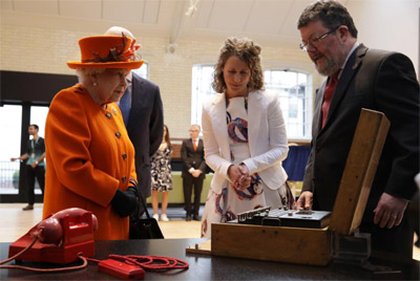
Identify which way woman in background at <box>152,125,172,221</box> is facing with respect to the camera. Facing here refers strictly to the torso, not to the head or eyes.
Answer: toward the camera

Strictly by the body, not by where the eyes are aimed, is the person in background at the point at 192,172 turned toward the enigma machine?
yes

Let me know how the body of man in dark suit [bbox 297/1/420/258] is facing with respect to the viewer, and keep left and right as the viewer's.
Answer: facing the viewer and to the left of the viewer

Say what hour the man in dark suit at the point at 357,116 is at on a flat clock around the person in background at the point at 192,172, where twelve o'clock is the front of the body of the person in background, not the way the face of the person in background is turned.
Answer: The man in dark suit is roughly at 12 o'clock from the person in background.

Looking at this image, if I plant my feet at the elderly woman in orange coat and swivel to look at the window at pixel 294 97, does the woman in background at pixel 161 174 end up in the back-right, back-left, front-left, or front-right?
front-left

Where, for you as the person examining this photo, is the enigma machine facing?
facing to the left of the viewer

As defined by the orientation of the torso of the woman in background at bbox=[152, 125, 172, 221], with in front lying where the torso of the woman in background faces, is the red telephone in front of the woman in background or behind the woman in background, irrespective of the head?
in front

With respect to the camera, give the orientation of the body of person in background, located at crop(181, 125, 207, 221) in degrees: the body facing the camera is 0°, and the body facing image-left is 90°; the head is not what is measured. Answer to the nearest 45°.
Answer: approximately 0°

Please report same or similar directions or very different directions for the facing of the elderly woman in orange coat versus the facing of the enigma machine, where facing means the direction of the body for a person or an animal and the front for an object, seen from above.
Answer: very different directions

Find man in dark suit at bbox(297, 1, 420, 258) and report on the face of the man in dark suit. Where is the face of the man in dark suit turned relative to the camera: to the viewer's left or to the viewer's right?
to the viewer's left

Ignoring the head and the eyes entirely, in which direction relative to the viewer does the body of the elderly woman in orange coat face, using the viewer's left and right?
facing the viewer and to the right of the viewer

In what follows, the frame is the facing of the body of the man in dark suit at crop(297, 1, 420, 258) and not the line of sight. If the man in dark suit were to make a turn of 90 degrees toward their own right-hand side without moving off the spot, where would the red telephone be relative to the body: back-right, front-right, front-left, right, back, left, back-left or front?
left

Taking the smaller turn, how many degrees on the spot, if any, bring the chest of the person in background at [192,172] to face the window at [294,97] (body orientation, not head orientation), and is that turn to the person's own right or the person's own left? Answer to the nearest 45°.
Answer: approximately 135° to the person's own left
